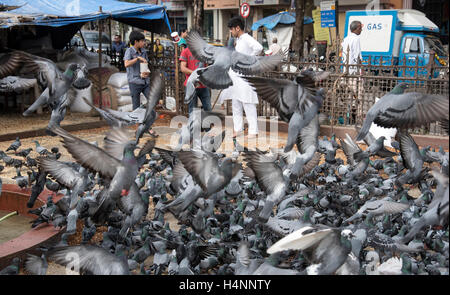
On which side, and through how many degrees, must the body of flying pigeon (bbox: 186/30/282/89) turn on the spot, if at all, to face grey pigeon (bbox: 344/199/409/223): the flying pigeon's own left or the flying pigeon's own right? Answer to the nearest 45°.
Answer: approximately 135° to the flying pigeon's own right

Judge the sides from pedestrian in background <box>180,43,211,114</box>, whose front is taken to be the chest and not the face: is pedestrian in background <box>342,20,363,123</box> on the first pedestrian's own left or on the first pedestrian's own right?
on the first pedestrian's own left

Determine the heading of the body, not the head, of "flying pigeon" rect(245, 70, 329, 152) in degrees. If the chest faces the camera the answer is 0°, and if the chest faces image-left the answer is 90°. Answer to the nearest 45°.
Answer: approximately 270°

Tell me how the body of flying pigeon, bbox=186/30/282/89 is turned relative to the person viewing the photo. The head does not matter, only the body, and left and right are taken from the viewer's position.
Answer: facing away from the viewer

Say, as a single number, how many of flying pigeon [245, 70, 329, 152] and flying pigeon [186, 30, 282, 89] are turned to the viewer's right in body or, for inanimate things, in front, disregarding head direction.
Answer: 1

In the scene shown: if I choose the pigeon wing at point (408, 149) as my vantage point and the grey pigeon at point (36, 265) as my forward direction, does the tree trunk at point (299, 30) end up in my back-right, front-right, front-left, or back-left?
back-right
